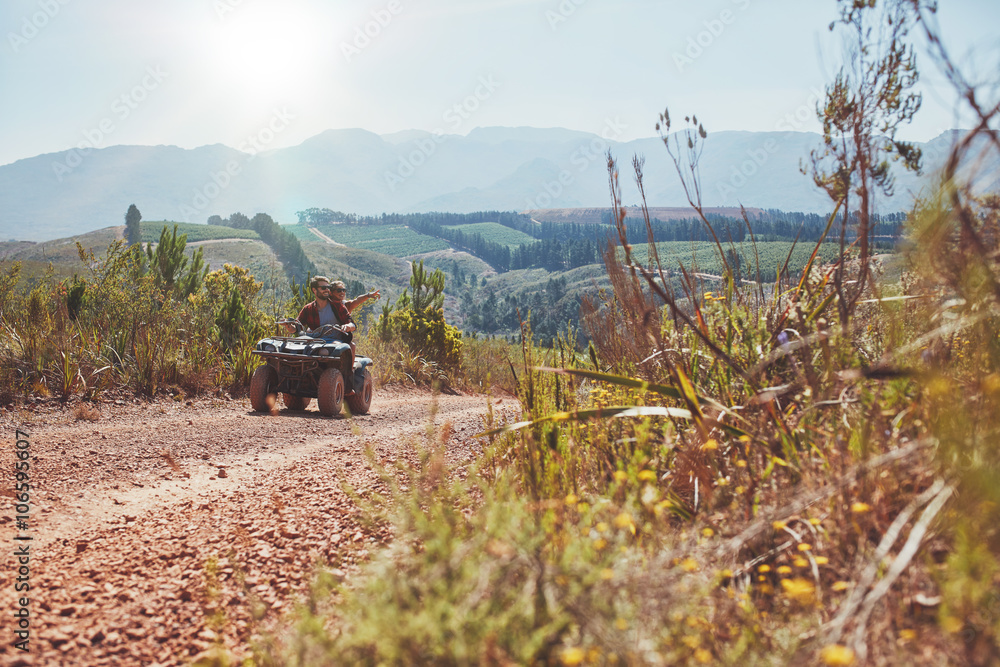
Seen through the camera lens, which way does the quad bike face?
facing the viewer and to the left of the viewer

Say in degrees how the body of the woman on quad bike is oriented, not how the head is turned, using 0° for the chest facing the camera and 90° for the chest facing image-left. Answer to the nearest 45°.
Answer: approximately 45°

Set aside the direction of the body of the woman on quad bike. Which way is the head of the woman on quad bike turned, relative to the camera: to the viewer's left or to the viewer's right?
to the viewer's right
